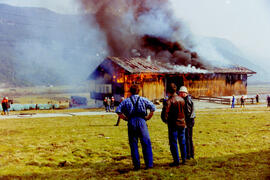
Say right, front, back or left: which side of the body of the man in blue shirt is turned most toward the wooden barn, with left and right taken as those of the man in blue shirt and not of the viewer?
front

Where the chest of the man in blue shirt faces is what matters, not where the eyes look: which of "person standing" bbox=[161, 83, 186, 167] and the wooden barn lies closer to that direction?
the wooden barn

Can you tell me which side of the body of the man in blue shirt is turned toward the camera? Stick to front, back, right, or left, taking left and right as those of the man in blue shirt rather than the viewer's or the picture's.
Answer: back

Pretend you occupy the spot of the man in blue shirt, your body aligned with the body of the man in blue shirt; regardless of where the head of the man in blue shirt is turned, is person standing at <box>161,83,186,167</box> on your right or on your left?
on your right
